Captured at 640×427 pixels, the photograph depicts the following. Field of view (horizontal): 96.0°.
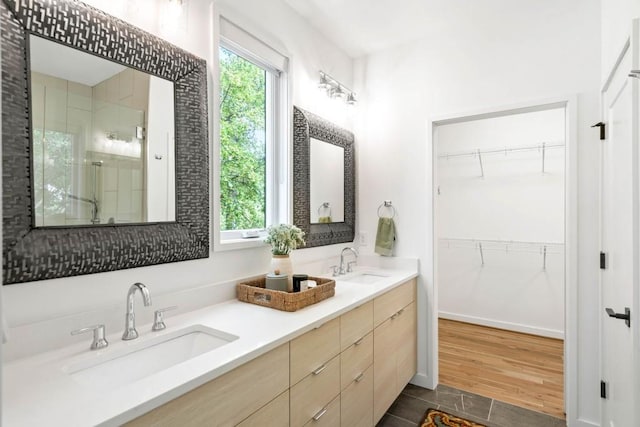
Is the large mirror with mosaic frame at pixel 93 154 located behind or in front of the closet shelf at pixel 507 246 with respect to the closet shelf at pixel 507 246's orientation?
in front

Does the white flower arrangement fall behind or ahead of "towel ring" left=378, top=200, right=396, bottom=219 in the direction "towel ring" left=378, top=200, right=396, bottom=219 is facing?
ahead

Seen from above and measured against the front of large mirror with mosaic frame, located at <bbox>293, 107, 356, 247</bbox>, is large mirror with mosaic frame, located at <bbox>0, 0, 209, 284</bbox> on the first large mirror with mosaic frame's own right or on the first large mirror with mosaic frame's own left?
on the first large mirror with mosaic frame's own right

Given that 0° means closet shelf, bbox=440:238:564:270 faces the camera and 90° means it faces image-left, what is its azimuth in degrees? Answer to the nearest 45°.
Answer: approximately 0°

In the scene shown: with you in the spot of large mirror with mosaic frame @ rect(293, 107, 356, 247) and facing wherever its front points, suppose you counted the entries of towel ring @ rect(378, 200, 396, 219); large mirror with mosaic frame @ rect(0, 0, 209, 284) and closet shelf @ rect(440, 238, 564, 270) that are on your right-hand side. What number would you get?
1

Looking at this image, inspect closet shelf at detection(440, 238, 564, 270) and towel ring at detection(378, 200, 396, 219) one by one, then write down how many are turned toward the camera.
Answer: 2

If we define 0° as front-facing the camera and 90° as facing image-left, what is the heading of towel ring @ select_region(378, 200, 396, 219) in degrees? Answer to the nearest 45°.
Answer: approximately 0°

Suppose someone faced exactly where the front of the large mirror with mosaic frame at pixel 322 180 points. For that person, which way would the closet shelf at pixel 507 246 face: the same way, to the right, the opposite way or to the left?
to the right
